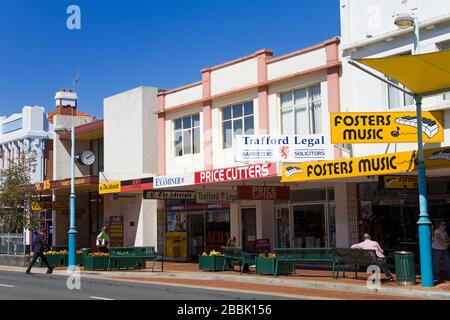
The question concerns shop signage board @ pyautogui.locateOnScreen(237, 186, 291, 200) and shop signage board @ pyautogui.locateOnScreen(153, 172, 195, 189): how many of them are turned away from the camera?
0

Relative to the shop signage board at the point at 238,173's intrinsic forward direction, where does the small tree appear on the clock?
The small tree is roughly at 3 o'clock from the shop signage board.

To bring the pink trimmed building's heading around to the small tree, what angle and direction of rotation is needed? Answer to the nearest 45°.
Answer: approximately 90° to its right

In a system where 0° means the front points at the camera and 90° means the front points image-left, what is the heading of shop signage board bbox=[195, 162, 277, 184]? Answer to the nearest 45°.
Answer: approximately 45°

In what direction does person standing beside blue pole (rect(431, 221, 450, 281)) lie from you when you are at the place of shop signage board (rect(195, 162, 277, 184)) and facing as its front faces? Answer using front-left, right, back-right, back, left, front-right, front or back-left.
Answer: left

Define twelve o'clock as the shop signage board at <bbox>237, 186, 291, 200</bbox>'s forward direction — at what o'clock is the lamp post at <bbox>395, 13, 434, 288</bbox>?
The lamp post is roughly at 11 o'clock from the shop signage board.

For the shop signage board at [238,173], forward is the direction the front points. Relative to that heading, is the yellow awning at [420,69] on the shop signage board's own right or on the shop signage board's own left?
on the shop signage board's own left

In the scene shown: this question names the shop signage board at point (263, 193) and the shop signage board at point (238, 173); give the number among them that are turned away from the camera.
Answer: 0

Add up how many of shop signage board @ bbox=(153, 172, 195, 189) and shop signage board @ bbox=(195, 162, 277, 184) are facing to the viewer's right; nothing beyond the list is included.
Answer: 0

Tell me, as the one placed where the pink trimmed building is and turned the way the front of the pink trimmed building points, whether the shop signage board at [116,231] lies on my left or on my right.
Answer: on my right
